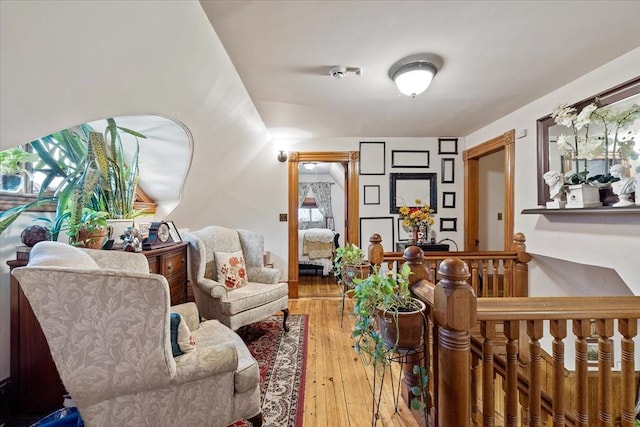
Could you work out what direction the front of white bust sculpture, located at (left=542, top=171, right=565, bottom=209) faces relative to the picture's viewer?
facing the viewer and to the left of the viewer

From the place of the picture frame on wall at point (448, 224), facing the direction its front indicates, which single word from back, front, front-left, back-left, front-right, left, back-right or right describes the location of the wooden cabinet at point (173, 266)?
front-right

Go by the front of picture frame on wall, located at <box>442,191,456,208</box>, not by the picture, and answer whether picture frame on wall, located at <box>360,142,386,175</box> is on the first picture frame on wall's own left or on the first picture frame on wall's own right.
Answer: on the first picture frame on wall's own right

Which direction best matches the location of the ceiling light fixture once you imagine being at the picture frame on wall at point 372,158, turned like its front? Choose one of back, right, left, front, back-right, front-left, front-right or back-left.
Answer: front

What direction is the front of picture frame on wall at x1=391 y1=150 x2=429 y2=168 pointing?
toward the camera

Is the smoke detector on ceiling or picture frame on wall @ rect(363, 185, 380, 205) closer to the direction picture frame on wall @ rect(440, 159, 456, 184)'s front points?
the smoke detector on ceiling

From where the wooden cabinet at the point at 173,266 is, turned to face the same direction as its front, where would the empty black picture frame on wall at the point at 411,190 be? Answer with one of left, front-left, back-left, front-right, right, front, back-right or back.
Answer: front-left

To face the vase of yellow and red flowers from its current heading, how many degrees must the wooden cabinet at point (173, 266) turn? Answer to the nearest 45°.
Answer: approximately 45° to its left

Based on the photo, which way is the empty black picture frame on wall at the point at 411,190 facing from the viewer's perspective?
toward the camera

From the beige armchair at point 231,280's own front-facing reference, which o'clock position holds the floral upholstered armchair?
The floral upholstered armchair is roughly at 2 o'clock from the beige armchair.

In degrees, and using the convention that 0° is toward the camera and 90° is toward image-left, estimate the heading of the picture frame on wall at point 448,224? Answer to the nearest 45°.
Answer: approximately 0°

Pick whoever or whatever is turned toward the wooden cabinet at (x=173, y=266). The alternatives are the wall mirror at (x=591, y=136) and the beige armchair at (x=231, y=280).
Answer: the wall mirror

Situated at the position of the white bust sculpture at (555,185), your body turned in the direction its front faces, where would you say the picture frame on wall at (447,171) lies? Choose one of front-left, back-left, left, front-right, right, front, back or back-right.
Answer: right
